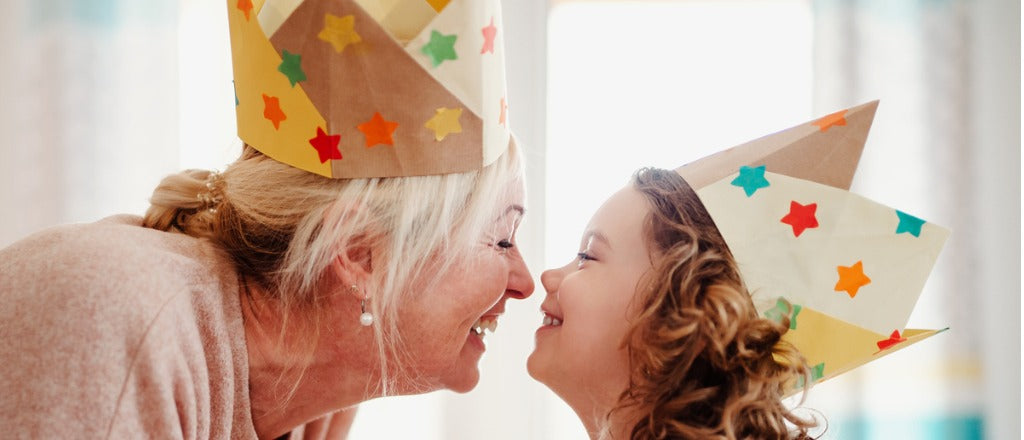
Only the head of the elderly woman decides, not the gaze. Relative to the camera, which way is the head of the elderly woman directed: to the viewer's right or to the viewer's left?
to the viewer's right

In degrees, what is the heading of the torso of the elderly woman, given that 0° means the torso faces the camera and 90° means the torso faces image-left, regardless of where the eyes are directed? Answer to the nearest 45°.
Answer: approximately 270°
